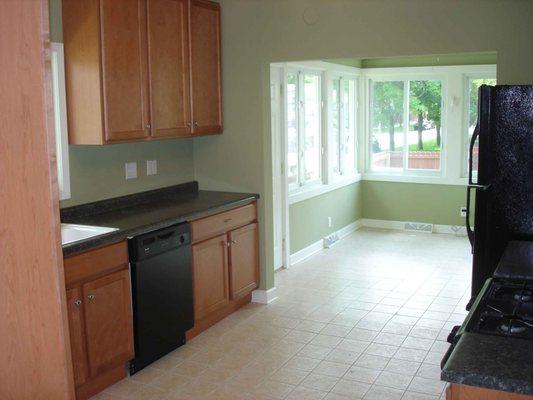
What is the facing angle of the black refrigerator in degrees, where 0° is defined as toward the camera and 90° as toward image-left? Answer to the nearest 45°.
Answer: approximately 90°

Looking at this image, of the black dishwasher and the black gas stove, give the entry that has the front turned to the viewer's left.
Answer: the black gas stove

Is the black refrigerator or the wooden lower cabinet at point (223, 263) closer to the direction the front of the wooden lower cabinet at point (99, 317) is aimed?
the black refrigerator

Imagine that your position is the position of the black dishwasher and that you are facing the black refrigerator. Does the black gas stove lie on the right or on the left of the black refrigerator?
right

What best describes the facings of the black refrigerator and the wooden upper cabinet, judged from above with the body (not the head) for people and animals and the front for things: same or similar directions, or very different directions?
very different directions

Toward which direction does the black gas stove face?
to the viewer's left

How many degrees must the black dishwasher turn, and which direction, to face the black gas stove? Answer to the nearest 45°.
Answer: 0° — it already faces it

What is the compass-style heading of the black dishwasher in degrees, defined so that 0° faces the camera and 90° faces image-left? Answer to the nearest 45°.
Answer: approximately 315°

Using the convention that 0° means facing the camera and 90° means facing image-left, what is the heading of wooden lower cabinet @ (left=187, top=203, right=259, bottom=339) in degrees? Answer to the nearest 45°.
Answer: approximately 315°

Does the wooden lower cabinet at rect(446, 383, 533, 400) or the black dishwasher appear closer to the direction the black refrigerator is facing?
the black dishwasher

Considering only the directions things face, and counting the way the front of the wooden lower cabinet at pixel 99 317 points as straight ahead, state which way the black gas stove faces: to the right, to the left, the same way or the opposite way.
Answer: the opposite way
